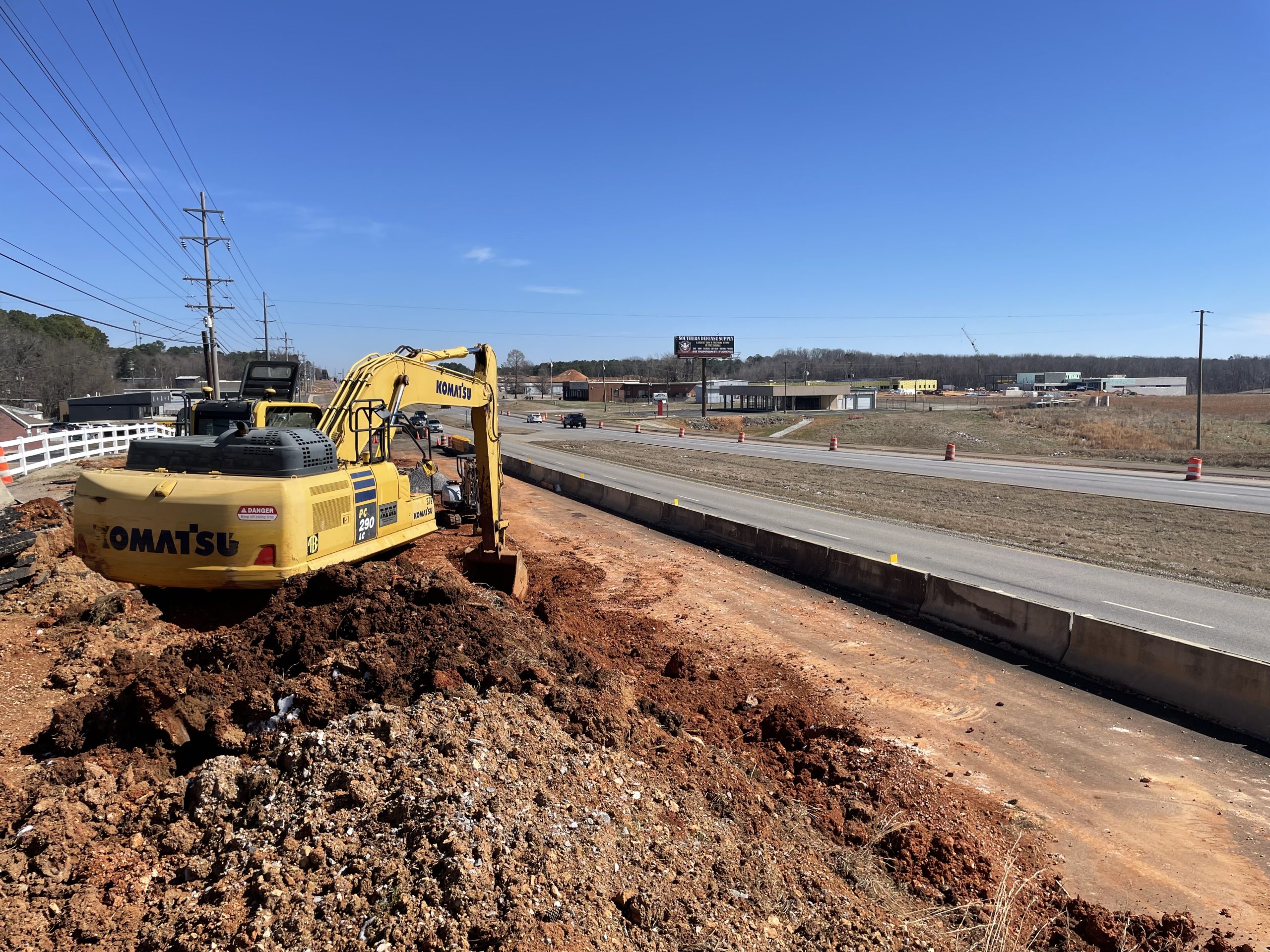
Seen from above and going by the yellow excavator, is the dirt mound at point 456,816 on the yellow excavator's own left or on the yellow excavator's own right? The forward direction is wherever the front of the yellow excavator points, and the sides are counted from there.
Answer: on the yellow excavator's own right

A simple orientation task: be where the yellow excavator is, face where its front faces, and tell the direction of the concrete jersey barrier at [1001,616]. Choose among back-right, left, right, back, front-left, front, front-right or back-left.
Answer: front-right

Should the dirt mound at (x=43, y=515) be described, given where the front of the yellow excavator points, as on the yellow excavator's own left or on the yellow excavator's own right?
on the yellow excavator's own left

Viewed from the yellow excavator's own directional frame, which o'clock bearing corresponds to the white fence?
The white fence is roughly at 10 o'clock from the yellow excavator.

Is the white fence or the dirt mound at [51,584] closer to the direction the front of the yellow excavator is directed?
the white fence

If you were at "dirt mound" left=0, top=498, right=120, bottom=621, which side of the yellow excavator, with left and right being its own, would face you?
left

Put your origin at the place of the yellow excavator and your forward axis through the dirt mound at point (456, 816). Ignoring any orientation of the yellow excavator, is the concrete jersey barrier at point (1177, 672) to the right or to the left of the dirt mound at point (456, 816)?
left

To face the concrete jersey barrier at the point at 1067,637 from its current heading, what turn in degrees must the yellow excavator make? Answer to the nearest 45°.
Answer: approximately 45° to its right

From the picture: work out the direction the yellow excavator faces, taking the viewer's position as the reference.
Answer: facing away from the viewer and to the right of the viewer
